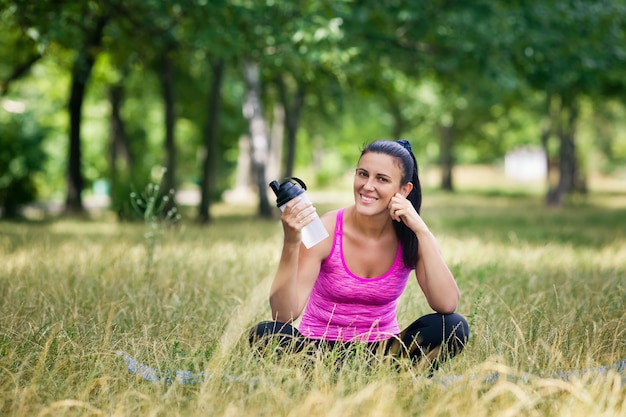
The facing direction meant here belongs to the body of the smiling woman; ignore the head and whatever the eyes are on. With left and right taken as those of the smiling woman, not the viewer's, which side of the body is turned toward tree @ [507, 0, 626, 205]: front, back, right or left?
back

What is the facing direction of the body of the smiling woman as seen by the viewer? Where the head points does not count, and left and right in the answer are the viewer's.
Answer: facing the viewer
